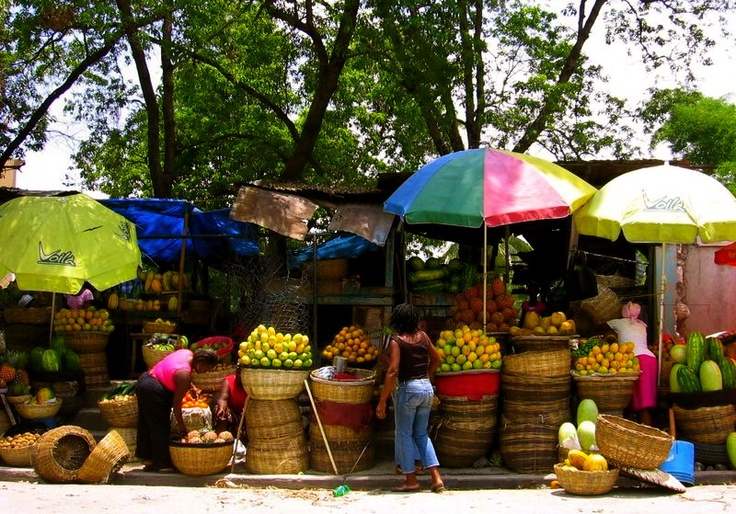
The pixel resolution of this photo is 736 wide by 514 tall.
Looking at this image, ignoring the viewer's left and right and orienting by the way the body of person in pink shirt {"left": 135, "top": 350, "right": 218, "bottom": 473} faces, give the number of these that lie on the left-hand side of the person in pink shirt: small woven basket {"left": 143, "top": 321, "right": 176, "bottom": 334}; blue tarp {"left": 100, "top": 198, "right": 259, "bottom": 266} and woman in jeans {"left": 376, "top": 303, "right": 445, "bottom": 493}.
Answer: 2

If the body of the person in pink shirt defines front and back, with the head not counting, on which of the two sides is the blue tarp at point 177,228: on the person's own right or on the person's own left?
on the person's own left

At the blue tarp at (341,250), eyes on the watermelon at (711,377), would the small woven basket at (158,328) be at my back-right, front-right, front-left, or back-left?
back-right

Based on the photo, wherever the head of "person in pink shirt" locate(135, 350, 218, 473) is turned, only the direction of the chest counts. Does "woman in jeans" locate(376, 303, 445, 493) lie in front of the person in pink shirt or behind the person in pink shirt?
in front

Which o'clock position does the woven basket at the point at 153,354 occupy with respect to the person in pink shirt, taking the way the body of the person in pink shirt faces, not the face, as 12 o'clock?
The woven basket is roughly at 9 o'clock from the person in pink shirt.

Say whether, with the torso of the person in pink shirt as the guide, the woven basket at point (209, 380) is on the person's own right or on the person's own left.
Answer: on the person's own left

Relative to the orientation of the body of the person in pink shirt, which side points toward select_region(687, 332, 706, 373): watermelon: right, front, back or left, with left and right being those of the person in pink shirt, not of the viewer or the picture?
front

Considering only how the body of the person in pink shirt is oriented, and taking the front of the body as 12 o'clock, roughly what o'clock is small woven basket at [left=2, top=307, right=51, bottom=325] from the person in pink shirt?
The small woven basket is roughly at 8 o'clock from the person in pink shirt.

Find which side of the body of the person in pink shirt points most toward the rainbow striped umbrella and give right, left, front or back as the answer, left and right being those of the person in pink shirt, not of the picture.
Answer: front

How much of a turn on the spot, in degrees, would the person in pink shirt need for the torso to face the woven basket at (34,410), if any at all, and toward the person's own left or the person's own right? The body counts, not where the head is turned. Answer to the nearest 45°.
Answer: approximately 135° to the person's own left

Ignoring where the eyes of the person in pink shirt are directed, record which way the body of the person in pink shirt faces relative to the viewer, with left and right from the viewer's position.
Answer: facing to the right of the viewer

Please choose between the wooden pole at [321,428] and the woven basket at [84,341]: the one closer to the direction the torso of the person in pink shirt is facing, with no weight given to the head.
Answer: the wooden pole

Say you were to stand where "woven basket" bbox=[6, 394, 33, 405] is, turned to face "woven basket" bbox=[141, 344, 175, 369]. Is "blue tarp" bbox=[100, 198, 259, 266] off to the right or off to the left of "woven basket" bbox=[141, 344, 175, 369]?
left

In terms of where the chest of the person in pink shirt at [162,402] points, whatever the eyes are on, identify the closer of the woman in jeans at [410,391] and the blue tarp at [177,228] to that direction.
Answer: the woman in jeans

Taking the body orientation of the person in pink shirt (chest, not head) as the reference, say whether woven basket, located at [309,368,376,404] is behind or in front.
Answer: in front

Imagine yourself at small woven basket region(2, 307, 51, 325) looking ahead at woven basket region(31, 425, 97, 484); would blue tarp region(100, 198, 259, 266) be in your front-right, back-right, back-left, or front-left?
back-left

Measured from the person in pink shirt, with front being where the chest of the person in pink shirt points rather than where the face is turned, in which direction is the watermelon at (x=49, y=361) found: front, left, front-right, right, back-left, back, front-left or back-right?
back-left
